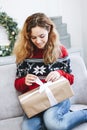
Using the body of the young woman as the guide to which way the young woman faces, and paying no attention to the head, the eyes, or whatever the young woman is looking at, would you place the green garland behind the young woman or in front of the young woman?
behind

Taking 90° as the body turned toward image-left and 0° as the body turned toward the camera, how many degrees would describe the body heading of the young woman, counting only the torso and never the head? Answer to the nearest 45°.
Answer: approximately 0°
